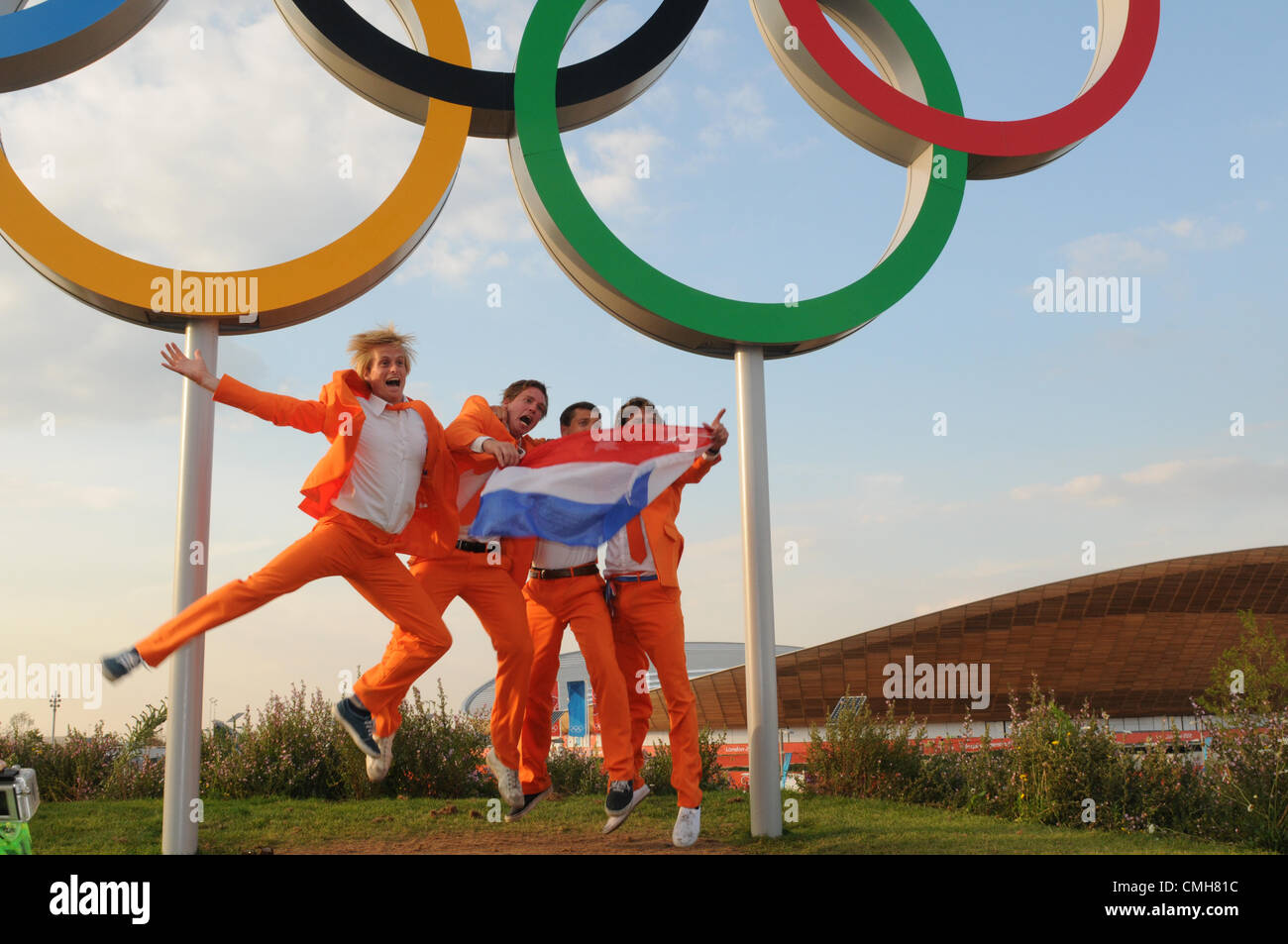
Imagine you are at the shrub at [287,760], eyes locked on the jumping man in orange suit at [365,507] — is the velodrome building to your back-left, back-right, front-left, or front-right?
back-left

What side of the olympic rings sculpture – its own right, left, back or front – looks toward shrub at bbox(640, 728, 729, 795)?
back

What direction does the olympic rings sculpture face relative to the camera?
toward the camera

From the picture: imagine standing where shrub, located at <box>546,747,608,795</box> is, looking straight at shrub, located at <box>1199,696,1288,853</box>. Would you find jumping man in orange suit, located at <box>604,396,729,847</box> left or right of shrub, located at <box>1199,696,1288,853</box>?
right

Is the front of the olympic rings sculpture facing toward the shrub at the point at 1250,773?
no
